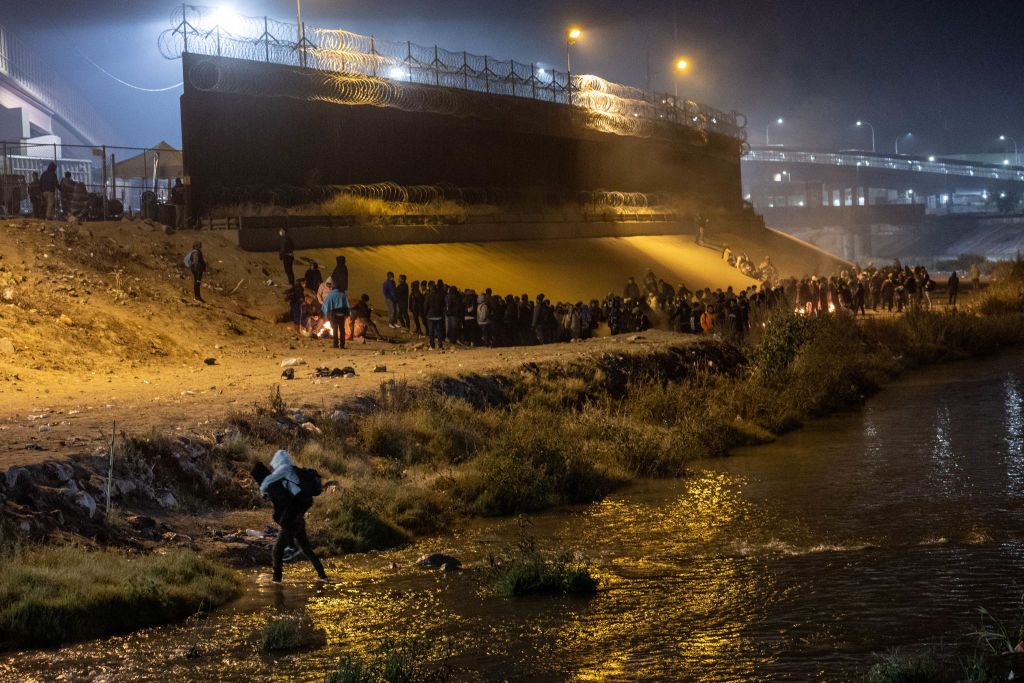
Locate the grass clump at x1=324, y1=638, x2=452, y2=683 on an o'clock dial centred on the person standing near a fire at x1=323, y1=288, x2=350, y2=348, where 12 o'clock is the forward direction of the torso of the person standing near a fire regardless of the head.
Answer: The grass clump is roughly at 6 o'clock from the person standing near a fire.

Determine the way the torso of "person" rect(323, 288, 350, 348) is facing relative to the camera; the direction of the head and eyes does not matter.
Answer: away from the camera

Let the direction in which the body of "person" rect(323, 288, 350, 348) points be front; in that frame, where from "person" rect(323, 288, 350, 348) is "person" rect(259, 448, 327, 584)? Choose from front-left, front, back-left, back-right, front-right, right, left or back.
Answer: back
